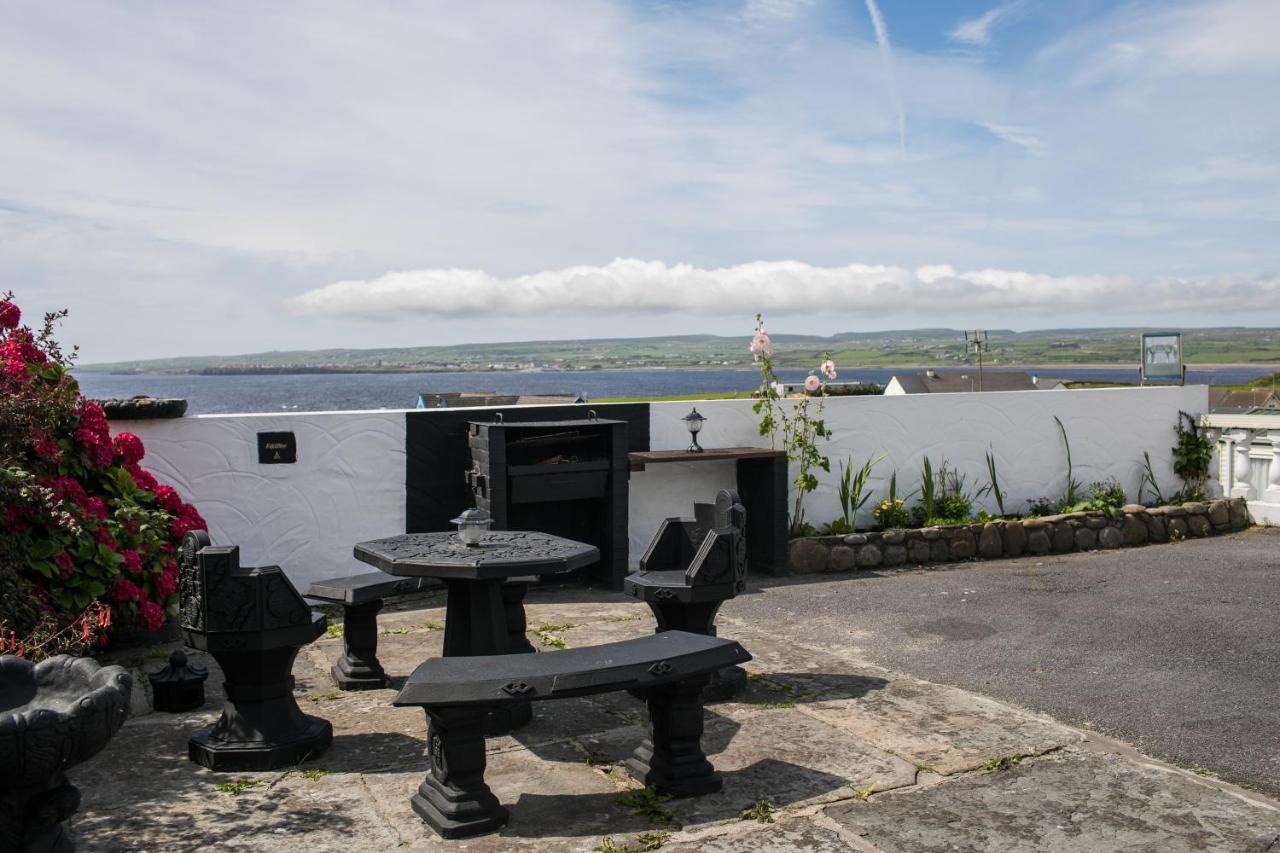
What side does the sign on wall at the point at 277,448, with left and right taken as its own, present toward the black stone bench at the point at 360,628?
front

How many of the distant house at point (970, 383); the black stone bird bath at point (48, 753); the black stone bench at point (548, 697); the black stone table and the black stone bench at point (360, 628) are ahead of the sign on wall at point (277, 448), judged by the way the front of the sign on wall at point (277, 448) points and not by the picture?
4

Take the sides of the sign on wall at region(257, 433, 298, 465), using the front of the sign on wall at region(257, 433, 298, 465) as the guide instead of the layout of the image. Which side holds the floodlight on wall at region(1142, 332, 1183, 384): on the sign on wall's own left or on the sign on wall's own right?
on the sign on wall's own left

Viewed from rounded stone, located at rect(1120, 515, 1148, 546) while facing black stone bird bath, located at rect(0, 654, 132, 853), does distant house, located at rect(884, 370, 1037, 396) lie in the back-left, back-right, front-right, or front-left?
back-right

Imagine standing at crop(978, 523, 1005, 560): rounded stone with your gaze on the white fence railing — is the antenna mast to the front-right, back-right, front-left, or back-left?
front-left

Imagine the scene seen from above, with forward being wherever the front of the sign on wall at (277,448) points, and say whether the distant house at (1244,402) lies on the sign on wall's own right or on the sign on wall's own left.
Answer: on the sign on wall's own left

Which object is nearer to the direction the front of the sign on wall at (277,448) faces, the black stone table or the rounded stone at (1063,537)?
the black stone table

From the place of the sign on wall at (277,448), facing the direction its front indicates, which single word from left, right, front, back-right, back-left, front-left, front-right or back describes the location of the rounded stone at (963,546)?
left

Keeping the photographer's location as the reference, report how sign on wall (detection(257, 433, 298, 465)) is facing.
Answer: facing the viewer

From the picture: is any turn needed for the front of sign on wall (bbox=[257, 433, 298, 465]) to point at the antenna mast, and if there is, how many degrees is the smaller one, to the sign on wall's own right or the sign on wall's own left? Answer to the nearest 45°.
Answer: approximately 135° to the sign on wall's own left

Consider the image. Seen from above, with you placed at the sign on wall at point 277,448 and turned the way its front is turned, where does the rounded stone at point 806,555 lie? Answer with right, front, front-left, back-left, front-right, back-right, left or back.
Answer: left

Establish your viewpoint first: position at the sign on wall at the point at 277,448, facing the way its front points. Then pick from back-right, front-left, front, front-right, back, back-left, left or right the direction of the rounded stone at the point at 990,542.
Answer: left

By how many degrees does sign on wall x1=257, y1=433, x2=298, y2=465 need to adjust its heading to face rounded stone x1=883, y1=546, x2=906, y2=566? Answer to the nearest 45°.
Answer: approximately 90° to its left

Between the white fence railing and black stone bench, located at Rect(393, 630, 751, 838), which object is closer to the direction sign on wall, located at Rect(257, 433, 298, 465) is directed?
the black stone bench

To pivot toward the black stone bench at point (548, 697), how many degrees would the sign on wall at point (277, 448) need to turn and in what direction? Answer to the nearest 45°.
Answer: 0° — it already faces it

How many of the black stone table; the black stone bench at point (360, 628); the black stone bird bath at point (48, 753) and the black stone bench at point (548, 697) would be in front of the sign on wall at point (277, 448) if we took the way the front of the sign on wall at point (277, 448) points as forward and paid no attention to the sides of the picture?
4

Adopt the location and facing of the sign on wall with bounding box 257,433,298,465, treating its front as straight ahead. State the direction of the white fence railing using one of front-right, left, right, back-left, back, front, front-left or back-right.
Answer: left

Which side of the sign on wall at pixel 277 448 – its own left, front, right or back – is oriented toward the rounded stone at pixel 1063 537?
left
